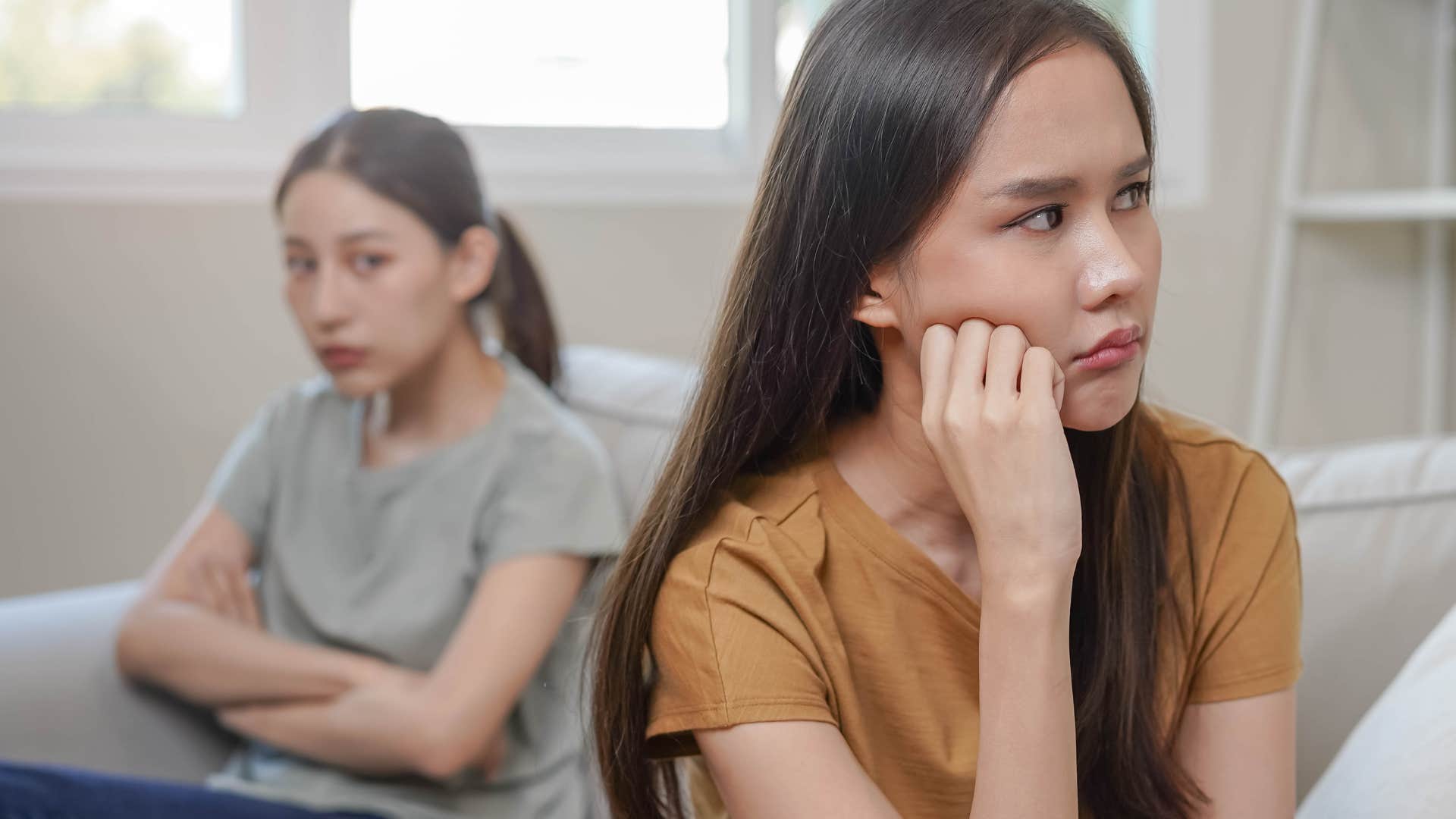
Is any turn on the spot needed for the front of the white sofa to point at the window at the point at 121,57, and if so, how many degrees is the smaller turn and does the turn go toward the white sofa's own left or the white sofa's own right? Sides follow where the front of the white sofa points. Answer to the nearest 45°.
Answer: approximately 135° to the white sofa's own right

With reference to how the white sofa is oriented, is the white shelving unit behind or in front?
behind

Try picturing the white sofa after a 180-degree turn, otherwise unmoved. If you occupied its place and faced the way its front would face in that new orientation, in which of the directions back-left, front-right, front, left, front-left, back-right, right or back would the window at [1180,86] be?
front

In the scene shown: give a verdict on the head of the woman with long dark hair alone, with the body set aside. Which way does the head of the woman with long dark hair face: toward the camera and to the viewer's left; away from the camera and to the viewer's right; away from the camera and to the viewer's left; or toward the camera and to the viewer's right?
toward the camera and to the viewer's right

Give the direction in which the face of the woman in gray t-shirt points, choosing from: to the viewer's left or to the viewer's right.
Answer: to the viewer's left

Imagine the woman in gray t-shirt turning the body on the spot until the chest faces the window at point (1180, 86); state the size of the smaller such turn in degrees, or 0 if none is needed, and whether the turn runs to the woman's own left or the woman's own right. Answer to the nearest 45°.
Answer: approximately 180°

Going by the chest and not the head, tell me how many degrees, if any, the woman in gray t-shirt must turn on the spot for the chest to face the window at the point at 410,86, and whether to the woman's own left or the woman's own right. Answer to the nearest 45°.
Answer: approximately 135° to the woman's own right

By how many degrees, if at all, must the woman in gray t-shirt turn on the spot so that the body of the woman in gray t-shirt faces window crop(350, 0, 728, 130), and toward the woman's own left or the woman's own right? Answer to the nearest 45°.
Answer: approximately 135° to the woman's own right

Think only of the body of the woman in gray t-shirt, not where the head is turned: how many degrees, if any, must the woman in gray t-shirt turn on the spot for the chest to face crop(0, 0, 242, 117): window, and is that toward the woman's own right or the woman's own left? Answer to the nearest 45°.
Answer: approximately 135° to the woman's own right
